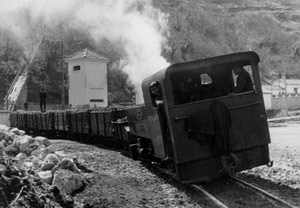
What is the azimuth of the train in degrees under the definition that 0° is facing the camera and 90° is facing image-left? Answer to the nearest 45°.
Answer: approximately 315°

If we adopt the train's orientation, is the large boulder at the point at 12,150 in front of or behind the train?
behind

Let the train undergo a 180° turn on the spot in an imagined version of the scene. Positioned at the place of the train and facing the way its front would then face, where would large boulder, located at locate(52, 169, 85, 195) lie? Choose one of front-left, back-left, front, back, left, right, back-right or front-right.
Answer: back-left
